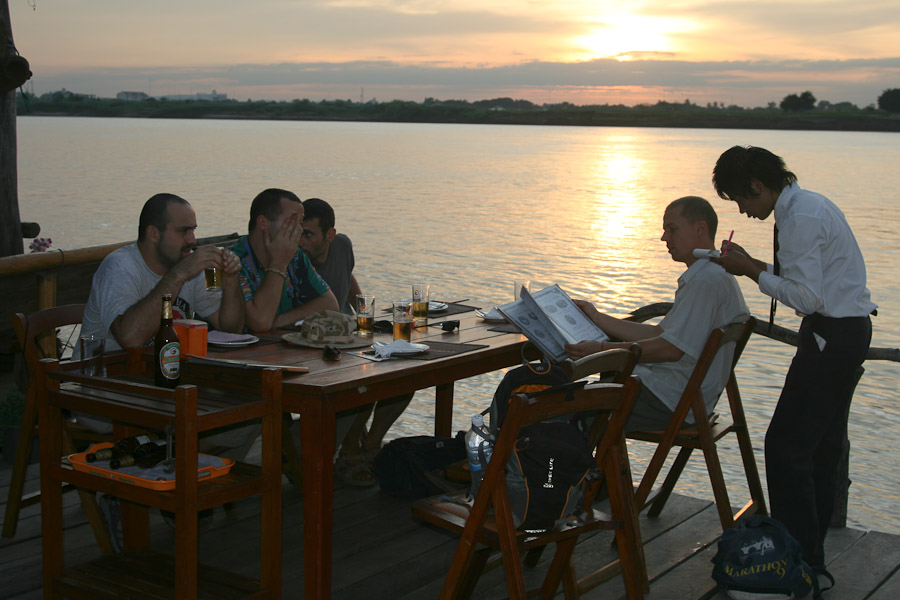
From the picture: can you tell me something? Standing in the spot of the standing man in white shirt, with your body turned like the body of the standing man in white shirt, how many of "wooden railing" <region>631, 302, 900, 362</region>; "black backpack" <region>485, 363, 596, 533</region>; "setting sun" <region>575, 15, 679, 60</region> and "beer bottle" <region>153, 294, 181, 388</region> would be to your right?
2

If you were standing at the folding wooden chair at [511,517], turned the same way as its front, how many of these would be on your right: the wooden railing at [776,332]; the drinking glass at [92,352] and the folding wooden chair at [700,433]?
2

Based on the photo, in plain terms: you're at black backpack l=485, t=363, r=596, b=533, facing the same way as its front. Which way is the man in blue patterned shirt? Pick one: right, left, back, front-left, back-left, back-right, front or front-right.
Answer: back-right

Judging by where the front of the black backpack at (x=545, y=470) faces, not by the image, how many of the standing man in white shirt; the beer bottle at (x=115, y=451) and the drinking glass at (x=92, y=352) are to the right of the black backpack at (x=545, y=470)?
2

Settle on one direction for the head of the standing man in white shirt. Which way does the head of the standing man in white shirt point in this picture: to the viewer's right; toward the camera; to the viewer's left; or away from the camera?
to the viewer's left

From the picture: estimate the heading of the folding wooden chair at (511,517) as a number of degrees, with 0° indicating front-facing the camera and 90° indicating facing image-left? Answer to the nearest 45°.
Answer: approximately 135°

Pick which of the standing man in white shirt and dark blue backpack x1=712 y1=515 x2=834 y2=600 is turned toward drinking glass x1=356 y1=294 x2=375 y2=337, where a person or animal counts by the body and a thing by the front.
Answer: the standing man in white shirt

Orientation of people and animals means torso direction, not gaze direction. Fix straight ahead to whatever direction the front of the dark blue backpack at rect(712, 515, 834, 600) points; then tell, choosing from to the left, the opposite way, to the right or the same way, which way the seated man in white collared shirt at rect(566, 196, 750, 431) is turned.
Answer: to the right

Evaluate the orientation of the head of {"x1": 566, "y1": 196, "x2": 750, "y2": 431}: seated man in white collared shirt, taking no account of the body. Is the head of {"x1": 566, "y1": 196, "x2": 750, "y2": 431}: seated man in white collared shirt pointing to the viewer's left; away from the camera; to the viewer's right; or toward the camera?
to the viewer's left

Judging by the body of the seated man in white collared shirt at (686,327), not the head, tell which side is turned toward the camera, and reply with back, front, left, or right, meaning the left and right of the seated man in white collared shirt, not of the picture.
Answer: left

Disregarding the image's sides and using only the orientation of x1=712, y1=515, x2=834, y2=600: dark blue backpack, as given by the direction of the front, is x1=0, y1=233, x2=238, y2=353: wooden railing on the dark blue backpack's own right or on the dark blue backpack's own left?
on the dark blue backpack's own right
